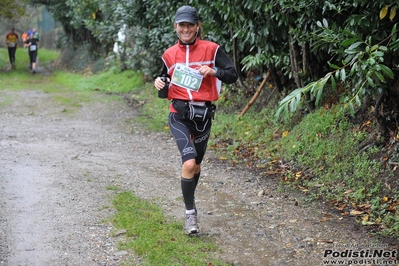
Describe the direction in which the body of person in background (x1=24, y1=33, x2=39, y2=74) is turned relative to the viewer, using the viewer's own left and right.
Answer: facing the viewer
